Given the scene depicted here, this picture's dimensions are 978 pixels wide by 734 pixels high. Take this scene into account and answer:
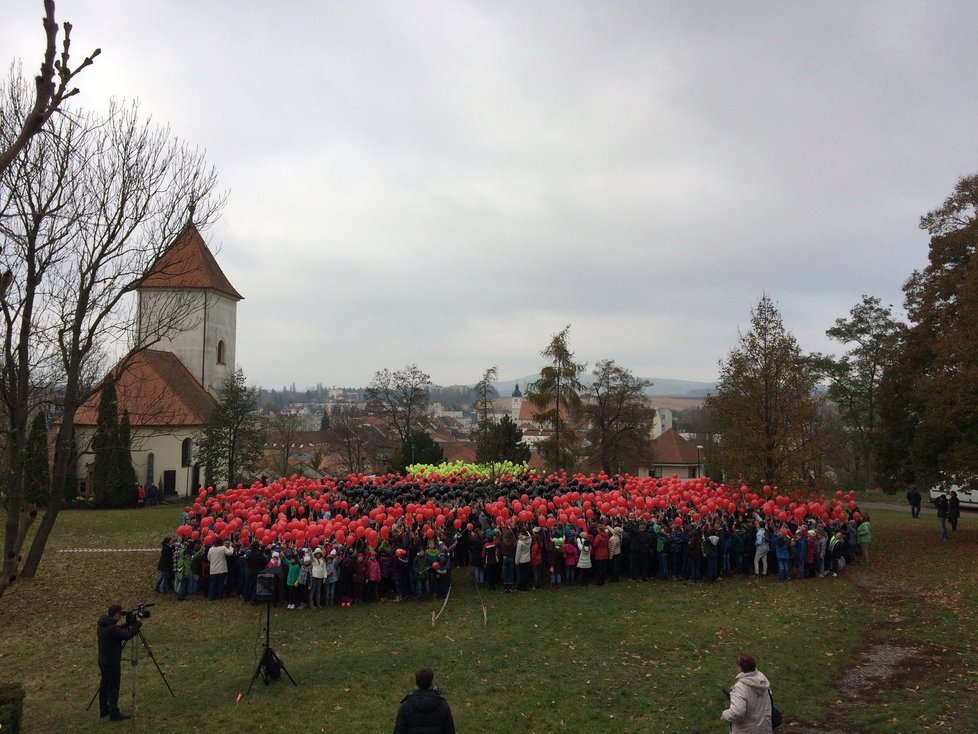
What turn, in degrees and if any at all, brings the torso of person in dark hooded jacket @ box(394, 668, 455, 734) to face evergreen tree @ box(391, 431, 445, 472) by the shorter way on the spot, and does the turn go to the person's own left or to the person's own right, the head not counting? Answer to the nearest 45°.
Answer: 0° — they already face it

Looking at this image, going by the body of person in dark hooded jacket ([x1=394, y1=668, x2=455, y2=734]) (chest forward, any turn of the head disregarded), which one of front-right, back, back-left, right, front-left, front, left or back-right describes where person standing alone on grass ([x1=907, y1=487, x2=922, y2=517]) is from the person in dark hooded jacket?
front-right

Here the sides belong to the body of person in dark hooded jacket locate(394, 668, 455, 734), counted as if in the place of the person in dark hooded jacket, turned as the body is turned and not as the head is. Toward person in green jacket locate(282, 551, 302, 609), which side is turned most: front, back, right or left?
front

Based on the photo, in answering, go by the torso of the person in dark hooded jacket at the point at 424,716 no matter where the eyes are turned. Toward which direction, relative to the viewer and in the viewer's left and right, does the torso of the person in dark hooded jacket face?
facing away from the viewer

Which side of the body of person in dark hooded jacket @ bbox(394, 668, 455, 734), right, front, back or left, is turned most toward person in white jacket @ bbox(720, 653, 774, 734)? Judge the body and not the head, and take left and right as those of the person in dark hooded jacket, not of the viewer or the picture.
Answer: right

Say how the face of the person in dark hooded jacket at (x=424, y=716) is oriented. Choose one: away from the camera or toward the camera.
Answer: away from the camera

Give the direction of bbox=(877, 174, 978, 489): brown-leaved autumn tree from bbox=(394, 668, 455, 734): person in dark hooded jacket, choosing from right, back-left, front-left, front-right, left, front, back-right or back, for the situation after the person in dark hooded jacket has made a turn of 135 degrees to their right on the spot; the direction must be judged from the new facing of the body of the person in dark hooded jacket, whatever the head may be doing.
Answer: left

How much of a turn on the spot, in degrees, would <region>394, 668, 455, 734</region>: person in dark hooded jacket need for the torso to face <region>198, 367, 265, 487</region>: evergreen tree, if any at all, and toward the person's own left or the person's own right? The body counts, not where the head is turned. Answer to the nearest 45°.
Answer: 0° — they already face it

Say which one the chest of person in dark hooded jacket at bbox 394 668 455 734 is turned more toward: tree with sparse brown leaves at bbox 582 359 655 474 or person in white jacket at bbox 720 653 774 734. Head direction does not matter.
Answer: the tree with sparse brown leaves

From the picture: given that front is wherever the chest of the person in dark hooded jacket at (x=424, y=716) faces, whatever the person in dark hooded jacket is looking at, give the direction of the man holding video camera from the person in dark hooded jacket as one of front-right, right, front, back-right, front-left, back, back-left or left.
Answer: front-left

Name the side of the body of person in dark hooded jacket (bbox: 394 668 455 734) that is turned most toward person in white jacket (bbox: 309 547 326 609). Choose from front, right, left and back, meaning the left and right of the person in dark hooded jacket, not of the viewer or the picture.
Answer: front
